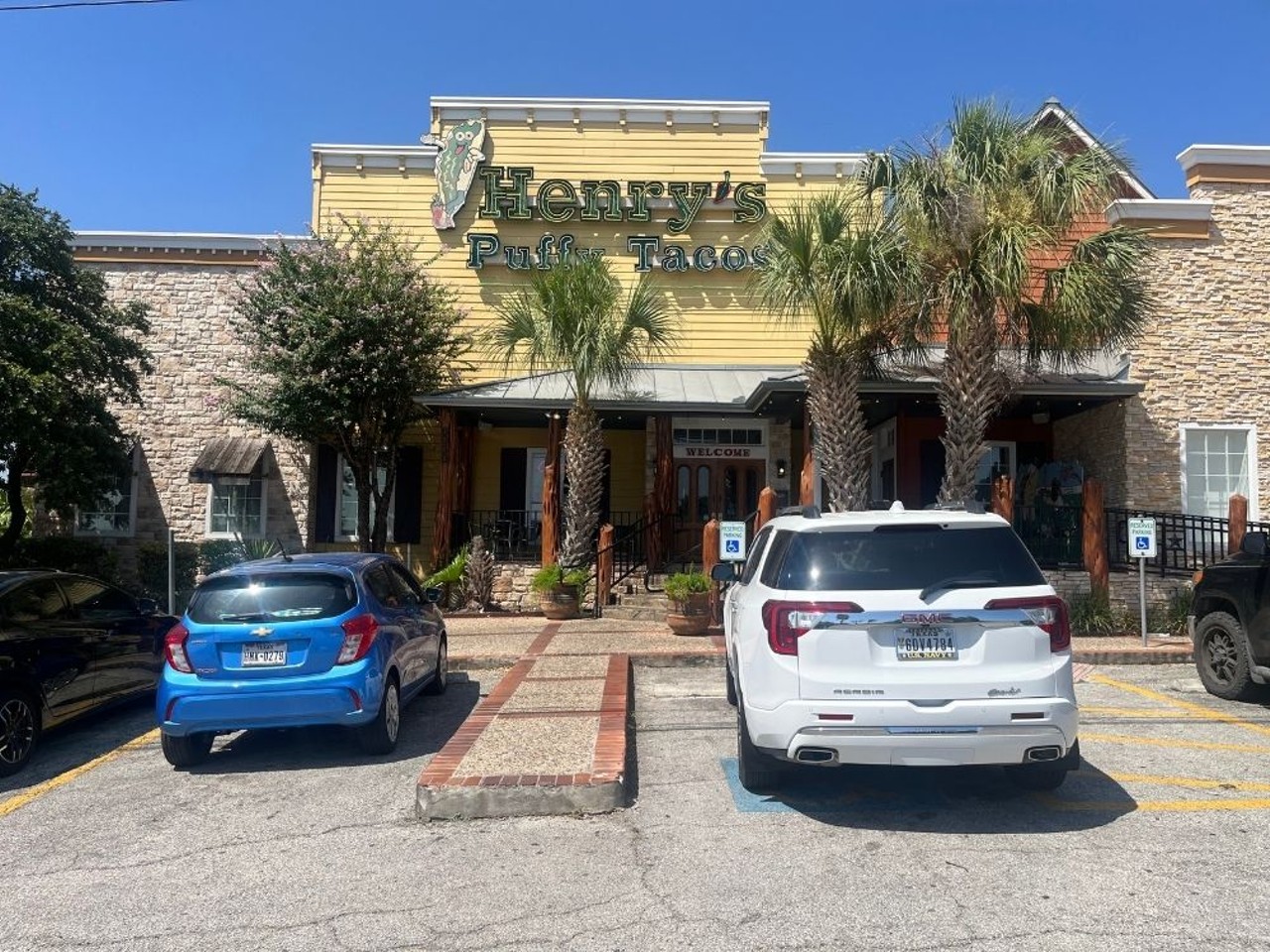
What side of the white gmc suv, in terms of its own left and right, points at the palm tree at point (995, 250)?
front

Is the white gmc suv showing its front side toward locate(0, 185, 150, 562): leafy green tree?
no

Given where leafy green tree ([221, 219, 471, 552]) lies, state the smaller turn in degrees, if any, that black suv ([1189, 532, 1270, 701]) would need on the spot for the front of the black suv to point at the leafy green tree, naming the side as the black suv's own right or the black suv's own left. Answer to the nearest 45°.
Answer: approximately 45° to the black suv's own left

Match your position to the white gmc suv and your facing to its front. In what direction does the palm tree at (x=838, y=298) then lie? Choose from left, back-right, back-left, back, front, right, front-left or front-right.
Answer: front

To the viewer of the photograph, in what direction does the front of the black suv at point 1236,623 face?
facing away from the viewer and to the left of the viewer

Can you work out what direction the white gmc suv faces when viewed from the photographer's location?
facing away from the viewer

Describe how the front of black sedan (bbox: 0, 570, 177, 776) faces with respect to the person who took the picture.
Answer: facing away from the viewer and to the right of the viewer

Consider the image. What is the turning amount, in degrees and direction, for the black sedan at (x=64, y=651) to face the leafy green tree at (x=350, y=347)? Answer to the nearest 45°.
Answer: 0° — it already faces it

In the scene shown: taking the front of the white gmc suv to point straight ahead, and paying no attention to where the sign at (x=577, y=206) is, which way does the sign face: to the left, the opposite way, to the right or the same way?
the opposite way

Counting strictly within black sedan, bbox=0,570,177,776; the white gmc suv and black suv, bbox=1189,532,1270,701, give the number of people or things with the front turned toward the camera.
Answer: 0

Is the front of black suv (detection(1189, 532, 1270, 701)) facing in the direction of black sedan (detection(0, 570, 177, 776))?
no

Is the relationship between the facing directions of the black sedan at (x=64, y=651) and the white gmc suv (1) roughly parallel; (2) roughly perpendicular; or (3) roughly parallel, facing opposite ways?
roughly parallel

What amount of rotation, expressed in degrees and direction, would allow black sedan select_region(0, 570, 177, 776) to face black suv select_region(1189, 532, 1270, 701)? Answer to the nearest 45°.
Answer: approximately 90° to its right

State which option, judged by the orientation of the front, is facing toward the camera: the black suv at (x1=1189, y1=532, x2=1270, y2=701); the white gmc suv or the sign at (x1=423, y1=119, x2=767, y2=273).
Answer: the sign

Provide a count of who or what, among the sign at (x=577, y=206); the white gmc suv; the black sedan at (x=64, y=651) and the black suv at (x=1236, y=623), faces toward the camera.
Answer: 1

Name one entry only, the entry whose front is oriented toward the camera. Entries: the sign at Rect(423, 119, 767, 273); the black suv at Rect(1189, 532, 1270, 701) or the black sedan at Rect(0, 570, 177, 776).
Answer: the sign

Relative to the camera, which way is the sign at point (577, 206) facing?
toward the camera

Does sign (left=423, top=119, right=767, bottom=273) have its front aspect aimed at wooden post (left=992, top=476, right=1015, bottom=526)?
no
